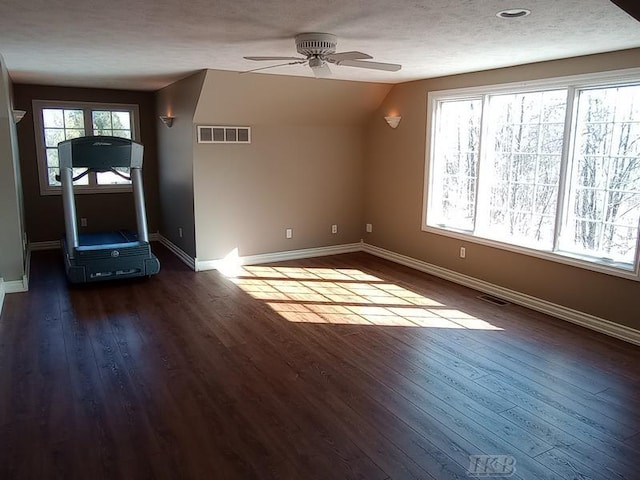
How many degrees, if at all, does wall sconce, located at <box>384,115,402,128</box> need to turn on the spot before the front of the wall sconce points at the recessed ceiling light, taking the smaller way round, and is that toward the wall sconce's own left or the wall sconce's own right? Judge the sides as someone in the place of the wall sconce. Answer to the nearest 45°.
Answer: approximately 45° to the wall sconce's own left

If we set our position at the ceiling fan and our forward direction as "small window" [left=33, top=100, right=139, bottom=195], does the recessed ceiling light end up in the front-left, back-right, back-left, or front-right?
back-right

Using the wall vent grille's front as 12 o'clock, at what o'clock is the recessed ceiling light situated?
The recessed ceiling light is roughly at 11 o'clock from the wall vent grille.

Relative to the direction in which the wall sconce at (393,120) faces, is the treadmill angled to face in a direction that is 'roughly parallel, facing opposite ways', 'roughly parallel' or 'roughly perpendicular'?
roughly perpendicular

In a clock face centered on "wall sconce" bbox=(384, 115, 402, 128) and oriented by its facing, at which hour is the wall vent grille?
The wall vent grille is roughly at 1 o'clock from the wall sconce.

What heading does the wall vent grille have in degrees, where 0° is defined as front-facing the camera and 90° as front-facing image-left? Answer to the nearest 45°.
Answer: approximately 0°

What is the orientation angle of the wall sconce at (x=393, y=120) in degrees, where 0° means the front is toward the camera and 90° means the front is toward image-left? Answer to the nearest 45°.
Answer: approximately 45°

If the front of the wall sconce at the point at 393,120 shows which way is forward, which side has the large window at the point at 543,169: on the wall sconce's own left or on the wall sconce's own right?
on the wall sconce's own left

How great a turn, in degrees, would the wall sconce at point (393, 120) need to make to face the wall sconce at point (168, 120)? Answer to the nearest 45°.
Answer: approximately 45° to its right
